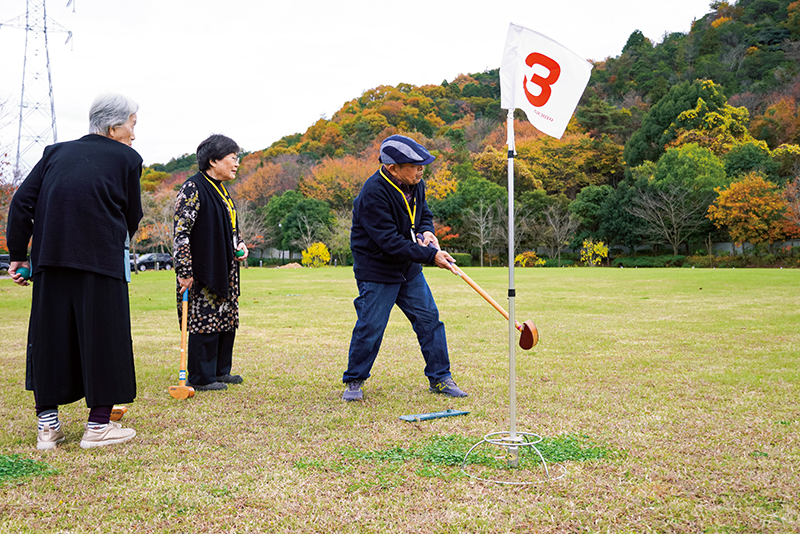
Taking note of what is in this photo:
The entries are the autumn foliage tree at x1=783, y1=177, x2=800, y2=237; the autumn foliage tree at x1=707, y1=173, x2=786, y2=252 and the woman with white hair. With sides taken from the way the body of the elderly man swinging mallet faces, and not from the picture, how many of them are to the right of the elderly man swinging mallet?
1

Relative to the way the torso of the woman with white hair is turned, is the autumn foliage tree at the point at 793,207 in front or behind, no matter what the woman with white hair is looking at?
in front

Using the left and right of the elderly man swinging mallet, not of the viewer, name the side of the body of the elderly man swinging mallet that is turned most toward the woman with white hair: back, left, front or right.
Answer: right

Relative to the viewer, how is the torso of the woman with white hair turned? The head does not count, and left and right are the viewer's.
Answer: facing away from the viewer and to the right of the viewer

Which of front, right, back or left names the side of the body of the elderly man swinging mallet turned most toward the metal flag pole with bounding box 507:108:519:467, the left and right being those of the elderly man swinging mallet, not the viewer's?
front

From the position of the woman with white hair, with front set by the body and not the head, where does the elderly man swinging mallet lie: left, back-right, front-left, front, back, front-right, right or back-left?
front-right

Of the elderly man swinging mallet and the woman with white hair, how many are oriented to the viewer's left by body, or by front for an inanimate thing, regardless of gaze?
0

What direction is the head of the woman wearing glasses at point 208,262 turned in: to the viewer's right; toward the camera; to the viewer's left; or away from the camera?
to the viewer's right

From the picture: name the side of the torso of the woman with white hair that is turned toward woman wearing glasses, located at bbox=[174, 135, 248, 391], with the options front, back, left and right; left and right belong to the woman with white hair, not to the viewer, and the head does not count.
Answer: front

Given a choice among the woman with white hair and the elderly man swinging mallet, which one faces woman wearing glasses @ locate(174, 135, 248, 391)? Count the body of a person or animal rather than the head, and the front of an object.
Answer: the woman with white hair

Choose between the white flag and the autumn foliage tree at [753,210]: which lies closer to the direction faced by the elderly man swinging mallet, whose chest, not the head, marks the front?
the white flag
